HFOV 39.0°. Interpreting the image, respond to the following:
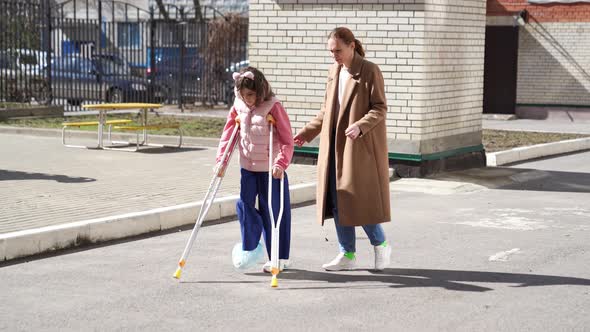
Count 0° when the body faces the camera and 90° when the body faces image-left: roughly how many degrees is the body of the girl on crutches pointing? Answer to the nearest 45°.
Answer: approximately 45°

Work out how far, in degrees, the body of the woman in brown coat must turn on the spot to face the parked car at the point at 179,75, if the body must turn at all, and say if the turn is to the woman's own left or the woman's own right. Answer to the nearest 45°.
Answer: approximately 135° to the woman's own right

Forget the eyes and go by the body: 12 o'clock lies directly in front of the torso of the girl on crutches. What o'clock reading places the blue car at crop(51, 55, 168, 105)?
The blue car is roughly at 4 o'clock from the girl on crutches.

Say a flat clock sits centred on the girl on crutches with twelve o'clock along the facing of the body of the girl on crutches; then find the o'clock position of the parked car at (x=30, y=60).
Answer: The parked car is roughly at 4 o'clock from the girl on crutches.

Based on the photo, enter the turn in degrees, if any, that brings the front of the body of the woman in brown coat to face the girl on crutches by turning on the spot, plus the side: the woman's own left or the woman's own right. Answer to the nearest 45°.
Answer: approximately 45° to the woman's own right
